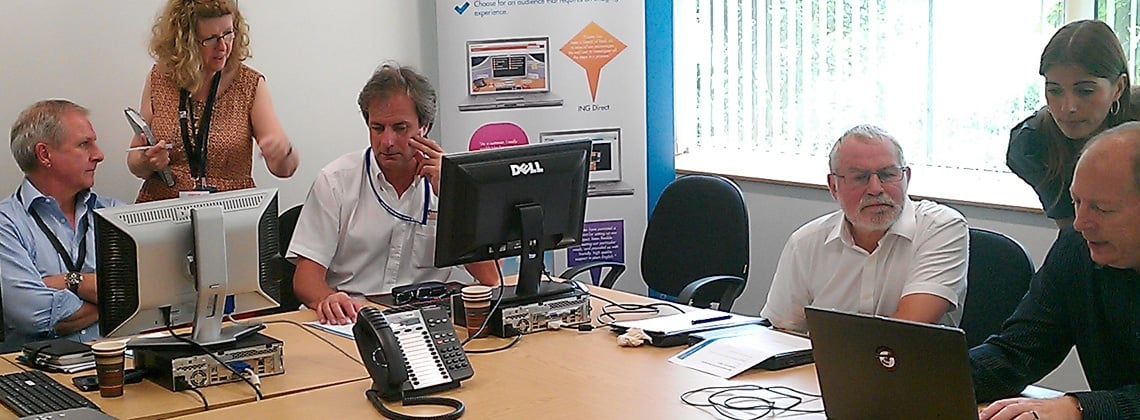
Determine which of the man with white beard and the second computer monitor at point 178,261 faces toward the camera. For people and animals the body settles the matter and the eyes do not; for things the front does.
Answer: the man with white beard

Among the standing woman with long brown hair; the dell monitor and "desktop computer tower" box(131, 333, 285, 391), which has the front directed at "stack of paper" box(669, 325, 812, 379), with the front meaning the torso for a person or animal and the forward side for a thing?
the standing woman with long brown hair

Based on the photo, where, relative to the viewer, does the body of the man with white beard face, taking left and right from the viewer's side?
facing the viewer

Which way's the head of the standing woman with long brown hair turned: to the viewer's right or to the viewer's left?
to the viewer's left

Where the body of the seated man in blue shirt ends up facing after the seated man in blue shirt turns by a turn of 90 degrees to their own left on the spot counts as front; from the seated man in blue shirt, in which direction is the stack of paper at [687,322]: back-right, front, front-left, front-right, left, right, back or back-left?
right

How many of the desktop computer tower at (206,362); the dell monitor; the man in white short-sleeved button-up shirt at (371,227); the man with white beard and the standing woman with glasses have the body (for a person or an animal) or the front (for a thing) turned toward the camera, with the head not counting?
3

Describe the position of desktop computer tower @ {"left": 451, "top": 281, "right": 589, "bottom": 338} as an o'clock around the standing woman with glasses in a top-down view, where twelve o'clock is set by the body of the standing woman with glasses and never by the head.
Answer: The desktop computer tower is roughly at 11 o'clock from the standing woman with glasses.

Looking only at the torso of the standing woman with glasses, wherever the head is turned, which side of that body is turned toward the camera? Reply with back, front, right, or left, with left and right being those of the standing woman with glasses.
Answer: front

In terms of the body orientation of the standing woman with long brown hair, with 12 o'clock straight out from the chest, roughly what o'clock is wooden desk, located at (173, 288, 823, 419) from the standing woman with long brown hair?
The wooden desk is roughly at 12 o'clock from the standing woman with long brown hair.

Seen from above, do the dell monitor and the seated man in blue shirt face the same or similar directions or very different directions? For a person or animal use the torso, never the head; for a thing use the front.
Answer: very different directions

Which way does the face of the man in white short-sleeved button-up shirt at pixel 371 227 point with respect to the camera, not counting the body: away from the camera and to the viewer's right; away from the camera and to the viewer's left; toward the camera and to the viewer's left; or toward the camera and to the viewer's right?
toward the camera and to the viewer's right

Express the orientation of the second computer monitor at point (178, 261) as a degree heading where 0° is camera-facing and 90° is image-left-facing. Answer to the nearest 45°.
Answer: approximately 135°

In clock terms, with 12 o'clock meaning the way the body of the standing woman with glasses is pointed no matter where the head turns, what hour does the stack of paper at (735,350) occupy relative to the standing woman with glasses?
The stack of paper is roughly at 11 o'clock from the standing woman with glasses.

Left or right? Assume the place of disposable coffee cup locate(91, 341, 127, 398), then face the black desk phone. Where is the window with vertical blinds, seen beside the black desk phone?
left

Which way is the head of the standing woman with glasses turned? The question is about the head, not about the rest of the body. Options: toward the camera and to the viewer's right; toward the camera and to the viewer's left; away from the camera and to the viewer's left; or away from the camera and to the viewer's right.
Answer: toward the camera and to the viewer's right

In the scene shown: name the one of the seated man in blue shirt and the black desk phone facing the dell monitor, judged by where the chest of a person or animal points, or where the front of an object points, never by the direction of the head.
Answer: the seated man in blue shirt

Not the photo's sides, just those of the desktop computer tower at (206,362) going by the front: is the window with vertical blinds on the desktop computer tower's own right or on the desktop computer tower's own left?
on the desktop computer tower's own right

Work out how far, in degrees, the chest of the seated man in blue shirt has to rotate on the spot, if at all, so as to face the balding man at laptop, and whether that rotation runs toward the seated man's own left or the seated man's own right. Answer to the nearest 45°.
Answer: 0° — they already face them

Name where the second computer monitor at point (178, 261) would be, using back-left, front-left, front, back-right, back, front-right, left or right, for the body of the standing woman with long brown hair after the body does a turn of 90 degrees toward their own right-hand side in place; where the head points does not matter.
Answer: left

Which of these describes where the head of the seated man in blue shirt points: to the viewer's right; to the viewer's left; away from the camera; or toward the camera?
to the viewer's right
